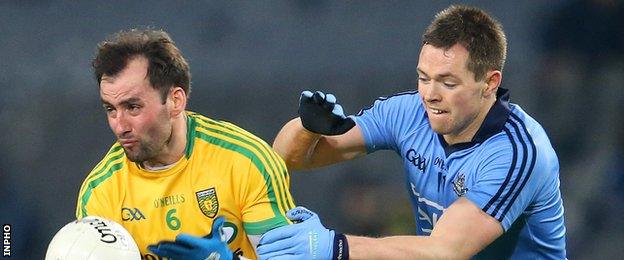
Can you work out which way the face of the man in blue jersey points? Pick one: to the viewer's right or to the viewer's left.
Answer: to the viewer's left

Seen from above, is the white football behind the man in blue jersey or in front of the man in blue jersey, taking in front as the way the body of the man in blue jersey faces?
in front

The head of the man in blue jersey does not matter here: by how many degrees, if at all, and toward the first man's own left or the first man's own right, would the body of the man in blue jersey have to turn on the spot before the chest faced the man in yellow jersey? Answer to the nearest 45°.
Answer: approximately 45° to the first man's own right

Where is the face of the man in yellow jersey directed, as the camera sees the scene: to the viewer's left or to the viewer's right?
to the viewer's left

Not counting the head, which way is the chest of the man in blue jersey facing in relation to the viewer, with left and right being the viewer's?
facing the viewer and to the left of the viewer
